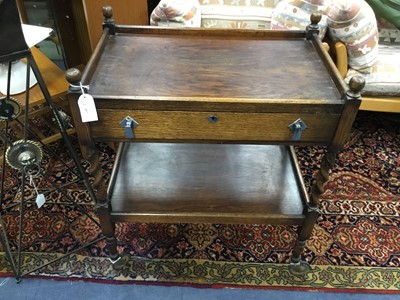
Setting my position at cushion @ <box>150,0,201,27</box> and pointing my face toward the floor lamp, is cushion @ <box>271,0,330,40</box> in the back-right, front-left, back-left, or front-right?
back-left

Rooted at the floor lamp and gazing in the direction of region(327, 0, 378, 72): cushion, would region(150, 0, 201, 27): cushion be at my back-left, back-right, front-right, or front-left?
front-left

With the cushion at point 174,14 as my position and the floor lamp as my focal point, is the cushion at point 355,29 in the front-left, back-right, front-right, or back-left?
back-left

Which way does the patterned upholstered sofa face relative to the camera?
toward the camera

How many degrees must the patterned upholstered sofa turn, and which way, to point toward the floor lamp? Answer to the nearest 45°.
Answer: approximately 45° to its right

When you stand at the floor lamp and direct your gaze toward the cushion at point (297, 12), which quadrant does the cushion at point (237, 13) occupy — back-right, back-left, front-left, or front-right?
front-left
